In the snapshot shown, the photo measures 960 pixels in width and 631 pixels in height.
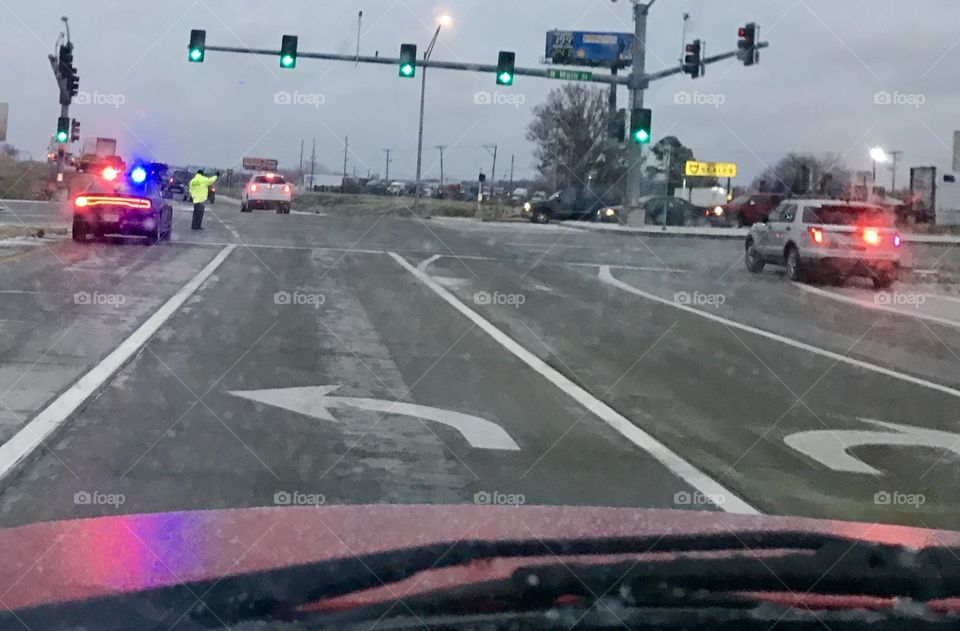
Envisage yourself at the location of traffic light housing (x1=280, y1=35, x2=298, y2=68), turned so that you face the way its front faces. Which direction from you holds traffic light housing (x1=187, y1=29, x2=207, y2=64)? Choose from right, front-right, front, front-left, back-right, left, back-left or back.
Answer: right

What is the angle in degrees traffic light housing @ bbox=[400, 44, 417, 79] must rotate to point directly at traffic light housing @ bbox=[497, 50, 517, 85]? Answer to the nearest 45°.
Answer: approximately 90° to its left

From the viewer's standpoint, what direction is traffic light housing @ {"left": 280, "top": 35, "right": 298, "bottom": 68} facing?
toward the camera

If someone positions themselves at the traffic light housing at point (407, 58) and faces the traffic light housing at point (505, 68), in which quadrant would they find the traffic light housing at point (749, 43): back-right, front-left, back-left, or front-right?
front-right

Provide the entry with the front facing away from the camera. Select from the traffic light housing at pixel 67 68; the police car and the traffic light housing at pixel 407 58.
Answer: the police car

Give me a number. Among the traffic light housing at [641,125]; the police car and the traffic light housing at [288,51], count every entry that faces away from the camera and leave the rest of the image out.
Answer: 1

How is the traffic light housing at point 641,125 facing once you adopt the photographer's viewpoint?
facing the viewer

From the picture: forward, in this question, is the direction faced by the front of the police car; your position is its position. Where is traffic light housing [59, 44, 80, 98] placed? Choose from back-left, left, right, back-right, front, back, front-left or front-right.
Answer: front
